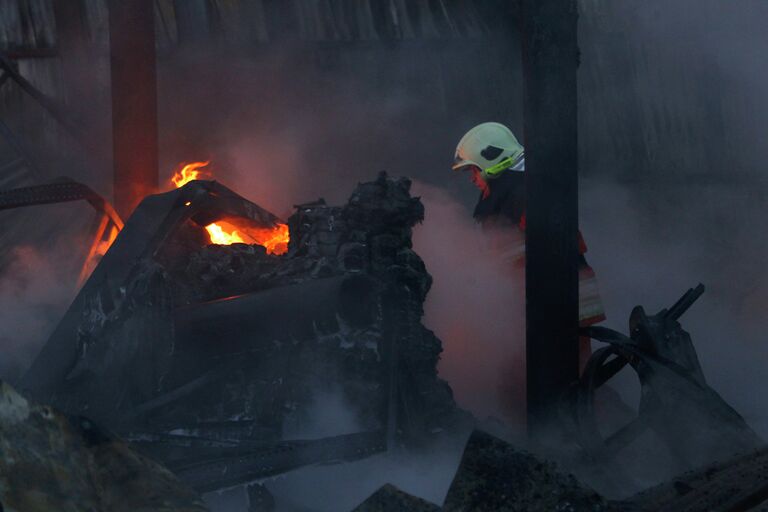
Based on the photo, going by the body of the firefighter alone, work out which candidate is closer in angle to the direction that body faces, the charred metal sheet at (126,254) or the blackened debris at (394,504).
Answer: the charred metal sheet

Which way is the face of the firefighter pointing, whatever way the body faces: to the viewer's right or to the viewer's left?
to the viewer's left

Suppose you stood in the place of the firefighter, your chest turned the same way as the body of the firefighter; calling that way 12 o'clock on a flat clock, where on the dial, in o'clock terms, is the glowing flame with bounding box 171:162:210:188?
The glowing flame is roughly at 1 o'clock from the firefighter.

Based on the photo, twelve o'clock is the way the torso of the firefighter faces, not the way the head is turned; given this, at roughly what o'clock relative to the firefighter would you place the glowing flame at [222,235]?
The glowing flame is roughly at 12 o'clock from the firefighter.

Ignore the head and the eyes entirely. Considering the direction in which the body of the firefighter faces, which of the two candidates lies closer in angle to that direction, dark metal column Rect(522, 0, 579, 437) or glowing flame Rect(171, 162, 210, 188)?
the glowing flame

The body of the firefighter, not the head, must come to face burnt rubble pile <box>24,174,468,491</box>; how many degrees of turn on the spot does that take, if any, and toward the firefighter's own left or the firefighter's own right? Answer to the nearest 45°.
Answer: approximately 45° to the firefighter's own left

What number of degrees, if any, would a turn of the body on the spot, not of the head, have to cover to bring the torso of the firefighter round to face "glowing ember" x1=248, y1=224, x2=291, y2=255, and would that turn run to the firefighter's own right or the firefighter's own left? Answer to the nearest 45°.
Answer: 0° — they already face it

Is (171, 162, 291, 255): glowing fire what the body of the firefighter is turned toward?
yes

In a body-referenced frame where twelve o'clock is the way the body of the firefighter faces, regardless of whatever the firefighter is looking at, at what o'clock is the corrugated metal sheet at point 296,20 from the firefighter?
The corrugated metal sheet is roughly at 2 o'clock from the firefighter.

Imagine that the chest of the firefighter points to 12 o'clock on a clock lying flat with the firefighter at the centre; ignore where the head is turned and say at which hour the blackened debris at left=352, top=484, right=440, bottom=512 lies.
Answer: The blackened debris is roughly at 9 o'clock from the firefighter.

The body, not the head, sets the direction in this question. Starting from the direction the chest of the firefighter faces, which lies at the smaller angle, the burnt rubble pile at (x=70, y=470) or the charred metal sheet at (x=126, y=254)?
the charred metal sheet

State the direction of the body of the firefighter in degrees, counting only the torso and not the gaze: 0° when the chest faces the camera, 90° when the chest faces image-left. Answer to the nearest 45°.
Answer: approximately 90°

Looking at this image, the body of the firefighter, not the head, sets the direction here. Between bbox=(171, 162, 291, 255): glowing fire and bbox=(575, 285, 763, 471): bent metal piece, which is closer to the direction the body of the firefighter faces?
the glowing fire
